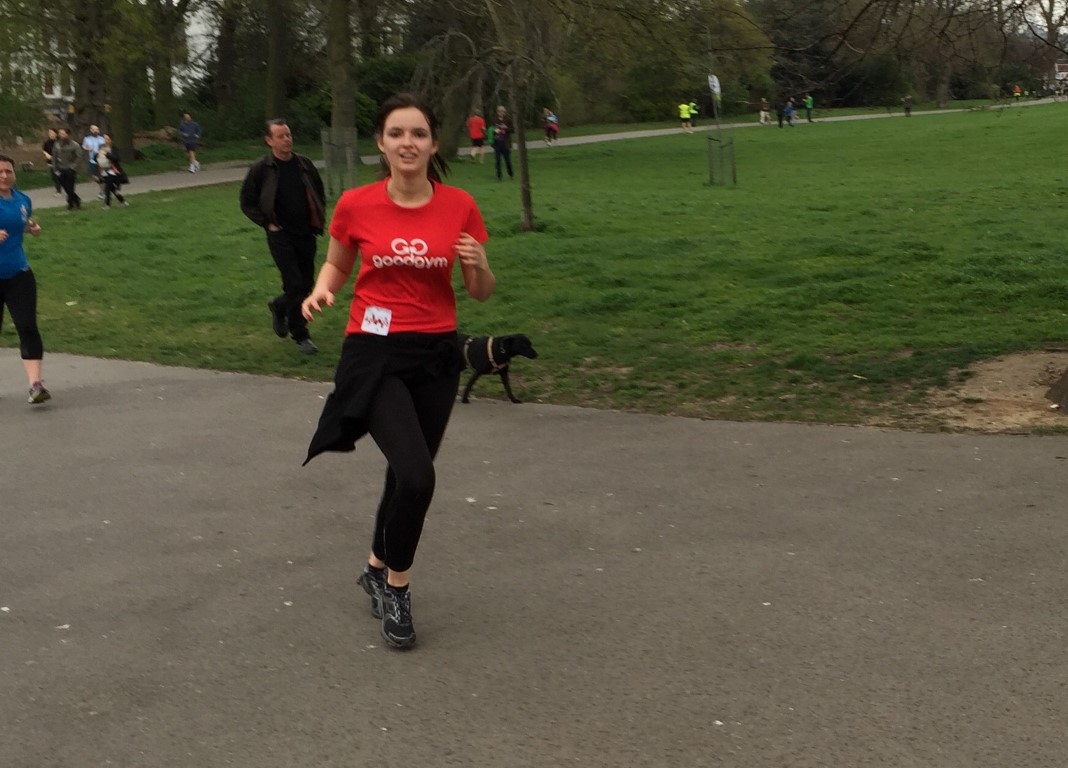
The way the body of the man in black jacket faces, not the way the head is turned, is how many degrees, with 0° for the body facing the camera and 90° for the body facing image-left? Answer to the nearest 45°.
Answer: approximately 315°

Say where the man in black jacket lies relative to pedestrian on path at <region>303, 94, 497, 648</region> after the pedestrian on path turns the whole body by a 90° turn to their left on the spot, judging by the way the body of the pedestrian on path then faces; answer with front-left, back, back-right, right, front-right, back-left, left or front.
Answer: left

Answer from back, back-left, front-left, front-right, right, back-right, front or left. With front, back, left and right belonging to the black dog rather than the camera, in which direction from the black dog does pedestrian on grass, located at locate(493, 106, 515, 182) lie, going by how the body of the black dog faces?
left

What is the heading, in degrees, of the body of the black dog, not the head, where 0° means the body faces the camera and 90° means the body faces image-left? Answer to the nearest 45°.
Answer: approximately 270°

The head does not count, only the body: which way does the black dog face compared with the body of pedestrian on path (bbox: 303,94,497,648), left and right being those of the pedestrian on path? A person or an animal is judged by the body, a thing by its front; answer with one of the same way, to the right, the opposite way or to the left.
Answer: to the left

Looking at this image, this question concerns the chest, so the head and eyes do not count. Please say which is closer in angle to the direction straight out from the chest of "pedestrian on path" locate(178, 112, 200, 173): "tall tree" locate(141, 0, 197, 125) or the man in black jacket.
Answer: the man in black jacket

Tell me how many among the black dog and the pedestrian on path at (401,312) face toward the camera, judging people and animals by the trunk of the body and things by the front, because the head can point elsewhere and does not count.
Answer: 1

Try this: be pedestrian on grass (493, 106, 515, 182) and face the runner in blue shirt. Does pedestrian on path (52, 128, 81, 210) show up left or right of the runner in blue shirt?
right

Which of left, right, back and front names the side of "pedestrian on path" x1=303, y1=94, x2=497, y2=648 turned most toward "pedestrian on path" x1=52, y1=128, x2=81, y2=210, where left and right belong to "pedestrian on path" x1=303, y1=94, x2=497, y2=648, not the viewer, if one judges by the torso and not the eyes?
back

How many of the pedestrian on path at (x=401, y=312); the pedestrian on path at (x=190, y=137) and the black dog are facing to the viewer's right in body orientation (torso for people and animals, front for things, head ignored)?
1

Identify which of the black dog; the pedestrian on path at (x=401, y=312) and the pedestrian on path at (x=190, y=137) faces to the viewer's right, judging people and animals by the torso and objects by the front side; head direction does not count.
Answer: the black dog

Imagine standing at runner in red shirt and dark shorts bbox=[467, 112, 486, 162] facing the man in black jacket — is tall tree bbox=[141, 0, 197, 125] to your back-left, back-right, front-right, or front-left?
back-right
